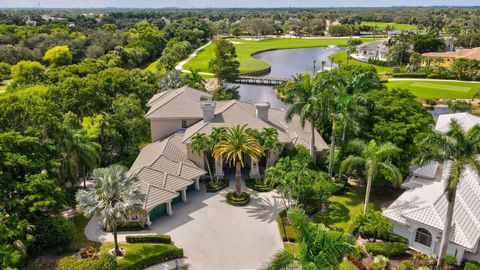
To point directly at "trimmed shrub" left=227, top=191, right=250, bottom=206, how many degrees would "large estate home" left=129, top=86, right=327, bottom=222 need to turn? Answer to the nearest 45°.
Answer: approximately 45° to its left

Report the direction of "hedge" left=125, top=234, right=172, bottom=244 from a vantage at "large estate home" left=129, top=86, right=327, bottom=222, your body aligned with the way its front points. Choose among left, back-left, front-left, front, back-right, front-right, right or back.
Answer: front

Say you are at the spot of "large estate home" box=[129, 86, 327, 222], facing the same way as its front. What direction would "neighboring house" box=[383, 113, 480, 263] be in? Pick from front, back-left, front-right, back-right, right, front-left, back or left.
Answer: front-left

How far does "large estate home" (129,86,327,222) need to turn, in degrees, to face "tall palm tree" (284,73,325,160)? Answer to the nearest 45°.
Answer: approximately 90° to its left

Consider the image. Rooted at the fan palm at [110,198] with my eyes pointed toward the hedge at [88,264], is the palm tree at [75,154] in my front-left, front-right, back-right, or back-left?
back-right

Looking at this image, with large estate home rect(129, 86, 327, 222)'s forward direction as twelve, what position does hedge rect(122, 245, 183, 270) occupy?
The hedge is roughly at 12 o'clock from the large estate home.

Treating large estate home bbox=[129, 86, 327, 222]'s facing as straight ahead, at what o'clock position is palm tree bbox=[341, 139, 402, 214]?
The palm tree is roughly at 10 o'clock from the large estate home.

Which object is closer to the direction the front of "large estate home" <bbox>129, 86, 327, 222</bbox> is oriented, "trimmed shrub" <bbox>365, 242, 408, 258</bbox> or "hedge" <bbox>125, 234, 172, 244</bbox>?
the hedge

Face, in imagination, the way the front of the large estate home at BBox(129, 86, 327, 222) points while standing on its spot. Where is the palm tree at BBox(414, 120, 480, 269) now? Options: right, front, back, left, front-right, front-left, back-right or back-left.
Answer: front-left

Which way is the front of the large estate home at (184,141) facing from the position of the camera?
facing the viewer

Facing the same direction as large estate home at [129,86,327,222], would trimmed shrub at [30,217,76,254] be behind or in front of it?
in front

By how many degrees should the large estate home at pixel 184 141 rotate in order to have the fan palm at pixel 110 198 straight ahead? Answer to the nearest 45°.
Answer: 0° — it already faces it

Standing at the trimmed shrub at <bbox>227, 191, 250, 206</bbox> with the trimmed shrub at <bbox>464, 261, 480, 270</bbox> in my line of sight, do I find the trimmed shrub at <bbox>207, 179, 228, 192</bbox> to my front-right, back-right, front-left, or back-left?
back-left

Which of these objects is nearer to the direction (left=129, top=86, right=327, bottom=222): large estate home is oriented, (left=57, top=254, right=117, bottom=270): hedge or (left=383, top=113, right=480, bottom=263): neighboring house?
the hedge
